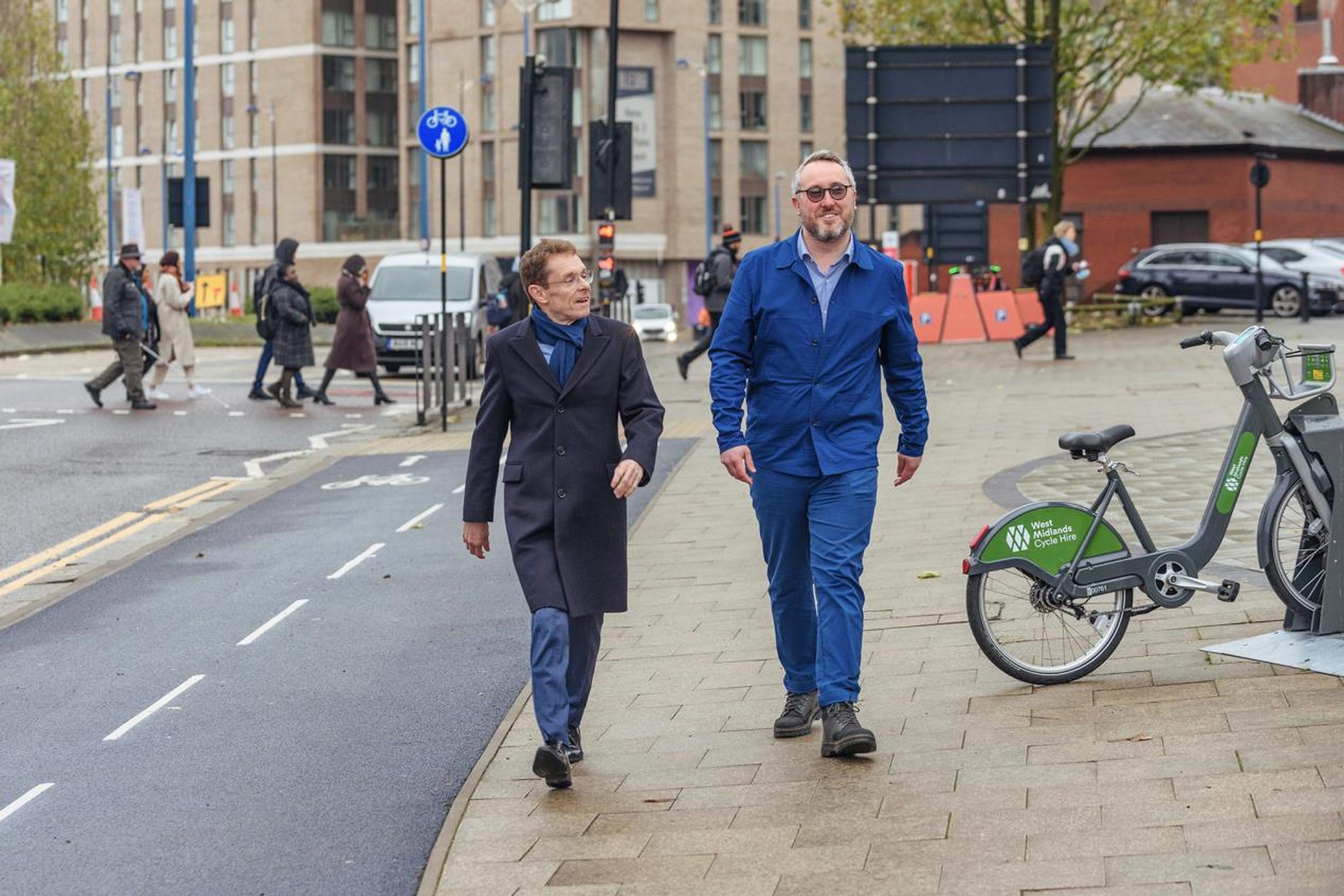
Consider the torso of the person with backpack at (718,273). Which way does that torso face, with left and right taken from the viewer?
facing to the right of the viewer

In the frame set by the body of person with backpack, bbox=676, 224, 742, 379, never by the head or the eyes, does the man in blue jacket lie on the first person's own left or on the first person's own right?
on the first person's own right

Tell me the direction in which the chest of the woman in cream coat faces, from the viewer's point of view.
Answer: to the viewer's right

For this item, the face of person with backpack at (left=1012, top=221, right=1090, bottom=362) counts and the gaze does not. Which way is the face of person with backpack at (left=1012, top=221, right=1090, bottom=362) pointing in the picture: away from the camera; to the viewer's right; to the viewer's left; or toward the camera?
to the viewer's right

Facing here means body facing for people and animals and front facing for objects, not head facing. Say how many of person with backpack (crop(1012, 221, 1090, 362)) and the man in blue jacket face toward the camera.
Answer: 1

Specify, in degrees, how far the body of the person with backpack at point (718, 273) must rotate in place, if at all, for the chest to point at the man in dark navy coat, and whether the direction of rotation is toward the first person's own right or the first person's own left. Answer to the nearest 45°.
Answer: approximately 90° to the first person's own right

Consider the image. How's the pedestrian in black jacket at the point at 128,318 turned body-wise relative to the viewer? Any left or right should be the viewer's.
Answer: facing to the right of the viewer
